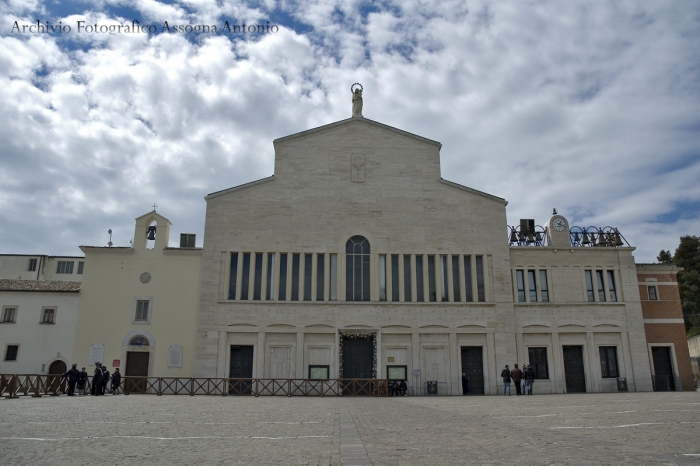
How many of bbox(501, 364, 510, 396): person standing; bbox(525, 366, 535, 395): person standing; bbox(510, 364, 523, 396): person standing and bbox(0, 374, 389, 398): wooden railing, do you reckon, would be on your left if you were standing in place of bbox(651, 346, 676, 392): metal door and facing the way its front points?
0

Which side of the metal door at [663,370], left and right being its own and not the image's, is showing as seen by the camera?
front

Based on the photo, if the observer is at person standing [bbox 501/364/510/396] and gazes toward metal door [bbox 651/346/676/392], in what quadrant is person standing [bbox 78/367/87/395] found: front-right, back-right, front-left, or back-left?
back-left

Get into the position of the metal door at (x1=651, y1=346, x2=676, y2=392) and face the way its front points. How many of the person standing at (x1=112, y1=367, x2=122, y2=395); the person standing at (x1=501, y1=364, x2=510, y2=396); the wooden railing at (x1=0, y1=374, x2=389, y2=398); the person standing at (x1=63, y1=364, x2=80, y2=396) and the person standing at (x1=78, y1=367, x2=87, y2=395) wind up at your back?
0

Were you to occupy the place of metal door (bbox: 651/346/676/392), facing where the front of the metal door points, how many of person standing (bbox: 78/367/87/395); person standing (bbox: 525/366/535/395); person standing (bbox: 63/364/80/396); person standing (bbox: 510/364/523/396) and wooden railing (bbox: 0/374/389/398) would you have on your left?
0

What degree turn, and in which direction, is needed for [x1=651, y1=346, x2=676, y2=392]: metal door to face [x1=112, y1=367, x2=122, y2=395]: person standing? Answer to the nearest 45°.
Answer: approximately 45° to its right

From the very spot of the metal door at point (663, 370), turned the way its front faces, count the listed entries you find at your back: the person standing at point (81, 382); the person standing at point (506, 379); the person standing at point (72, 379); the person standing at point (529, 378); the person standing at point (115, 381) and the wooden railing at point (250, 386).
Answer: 0

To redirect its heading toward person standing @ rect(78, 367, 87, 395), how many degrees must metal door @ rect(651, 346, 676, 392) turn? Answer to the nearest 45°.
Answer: approximately 45° to its right

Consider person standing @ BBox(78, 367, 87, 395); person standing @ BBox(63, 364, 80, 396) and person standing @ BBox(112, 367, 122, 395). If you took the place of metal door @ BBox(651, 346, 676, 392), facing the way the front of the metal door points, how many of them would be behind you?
0

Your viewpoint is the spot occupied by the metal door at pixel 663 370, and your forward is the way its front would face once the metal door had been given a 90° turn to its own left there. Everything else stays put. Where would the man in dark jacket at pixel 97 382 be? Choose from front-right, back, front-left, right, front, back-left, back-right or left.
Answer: back-right

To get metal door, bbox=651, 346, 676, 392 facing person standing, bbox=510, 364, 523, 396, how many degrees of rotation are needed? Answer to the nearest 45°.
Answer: approximately 45° to its right

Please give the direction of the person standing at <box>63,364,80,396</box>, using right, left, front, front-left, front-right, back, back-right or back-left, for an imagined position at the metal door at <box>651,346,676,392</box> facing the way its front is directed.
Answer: front-right

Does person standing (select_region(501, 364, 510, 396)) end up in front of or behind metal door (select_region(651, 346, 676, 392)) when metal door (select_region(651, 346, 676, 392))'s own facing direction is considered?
in front

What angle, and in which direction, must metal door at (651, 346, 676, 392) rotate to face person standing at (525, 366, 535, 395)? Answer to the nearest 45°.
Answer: approximately 45° to its right
